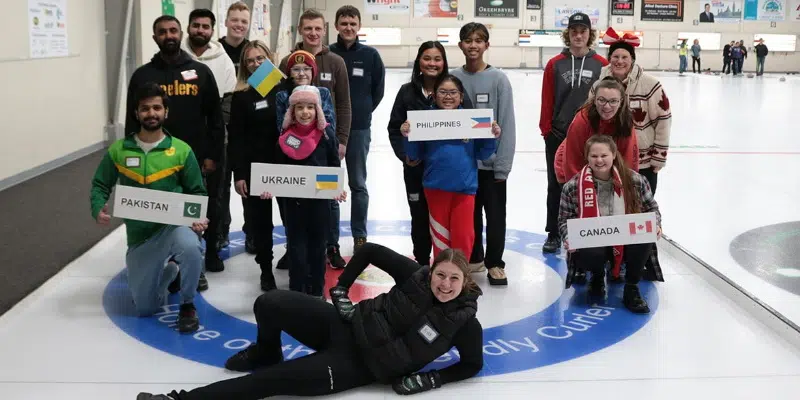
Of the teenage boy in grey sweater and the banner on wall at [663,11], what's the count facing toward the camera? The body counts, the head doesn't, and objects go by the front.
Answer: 2

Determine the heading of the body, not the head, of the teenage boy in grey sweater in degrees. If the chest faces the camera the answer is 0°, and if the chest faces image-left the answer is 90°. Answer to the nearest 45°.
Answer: approximately 0°

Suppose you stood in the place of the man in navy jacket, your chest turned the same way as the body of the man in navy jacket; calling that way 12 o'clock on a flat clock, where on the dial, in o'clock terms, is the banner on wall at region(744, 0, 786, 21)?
The banner on wall is roughly at 7 o'clock from the man in navy jacket.

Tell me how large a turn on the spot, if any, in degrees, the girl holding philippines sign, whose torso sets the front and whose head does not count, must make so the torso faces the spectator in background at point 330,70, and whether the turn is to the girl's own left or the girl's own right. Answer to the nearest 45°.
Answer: approximately 135° to the girl's own right

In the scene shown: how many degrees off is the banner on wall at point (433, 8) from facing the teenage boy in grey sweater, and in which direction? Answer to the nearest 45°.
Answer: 0° — it already faces them

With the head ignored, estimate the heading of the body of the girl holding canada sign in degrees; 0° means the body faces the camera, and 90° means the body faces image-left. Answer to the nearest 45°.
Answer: approximately 0°

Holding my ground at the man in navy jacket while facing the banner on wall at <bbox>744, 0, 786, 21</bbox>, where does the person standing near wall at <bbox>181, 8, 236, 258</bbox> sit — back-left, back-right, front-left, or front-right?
back-left
